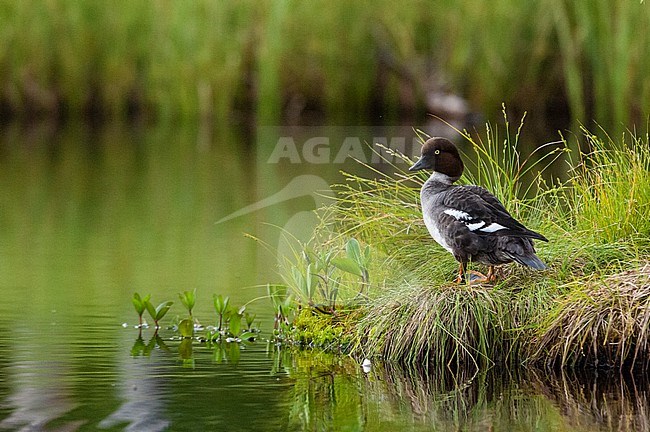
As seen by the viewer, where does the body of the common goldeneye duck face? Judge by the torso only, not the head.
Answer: to the viewer's left
